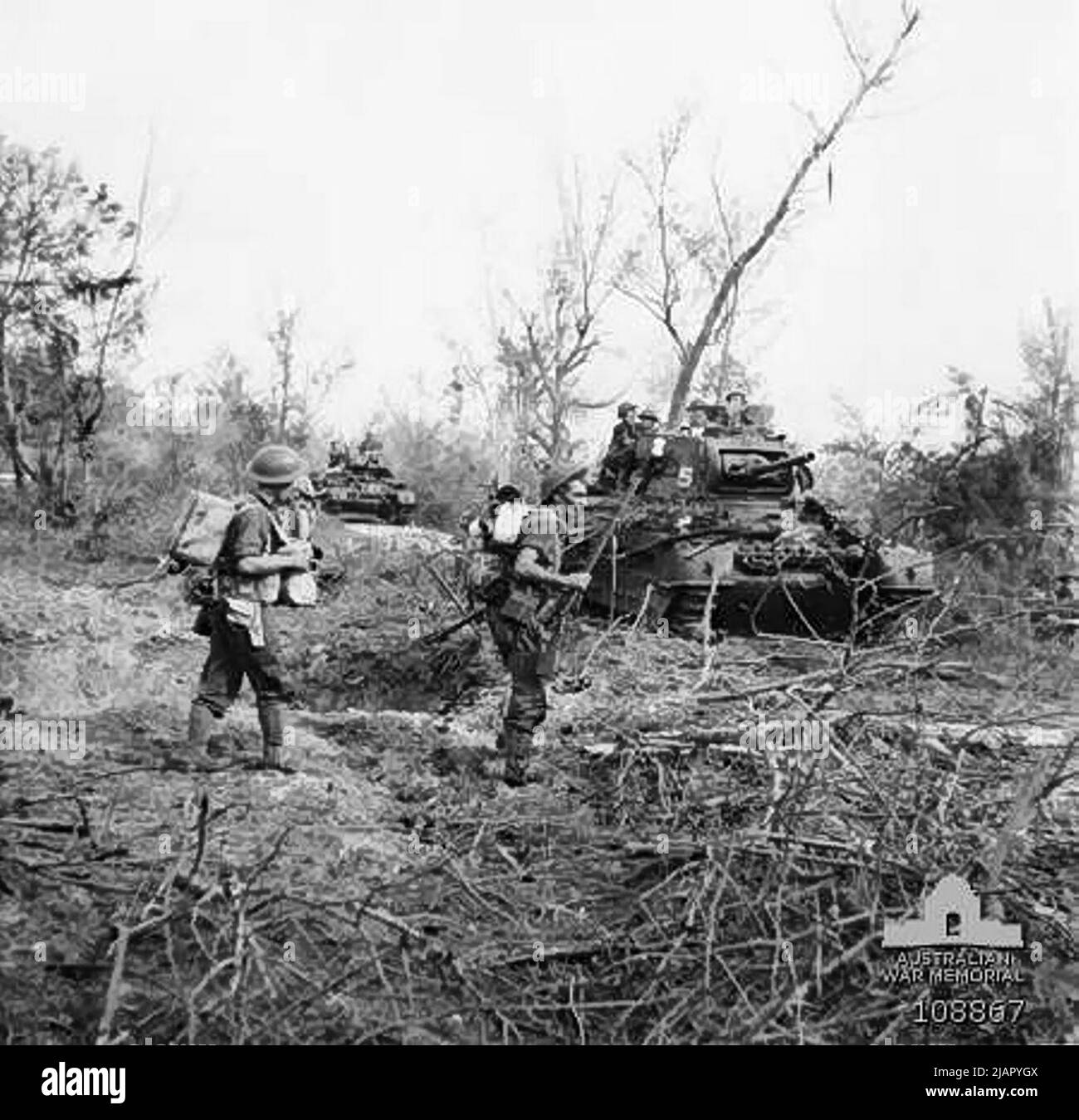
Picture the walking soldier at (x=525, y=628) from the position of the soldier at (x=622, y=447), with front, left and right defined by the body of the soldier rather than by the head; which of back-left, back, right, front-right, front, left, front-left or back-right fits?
right

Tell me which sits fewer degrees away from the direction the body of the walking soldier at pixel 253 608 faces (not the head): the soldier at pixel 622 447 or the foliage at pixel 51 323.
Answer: the soldier

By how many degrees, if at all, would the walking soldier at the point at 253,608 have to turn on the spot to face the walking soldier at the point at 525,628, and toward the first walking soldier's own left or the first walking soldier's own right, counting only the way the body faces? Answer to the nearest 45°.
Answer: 0° — they already face them

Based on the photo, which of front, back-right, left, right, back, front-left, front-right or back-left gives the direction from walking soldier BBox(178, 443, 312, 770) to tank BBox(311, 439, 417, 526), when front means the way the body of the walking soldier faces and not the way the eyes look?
left

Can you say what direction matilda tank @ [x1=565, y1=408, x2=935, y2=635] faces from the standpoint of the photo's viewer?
facing the viewer and to the right of the viewer

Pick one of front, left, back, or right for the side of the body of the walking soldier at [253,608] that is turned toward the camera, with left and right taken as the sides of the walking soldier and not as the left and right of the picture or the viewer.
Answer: right
